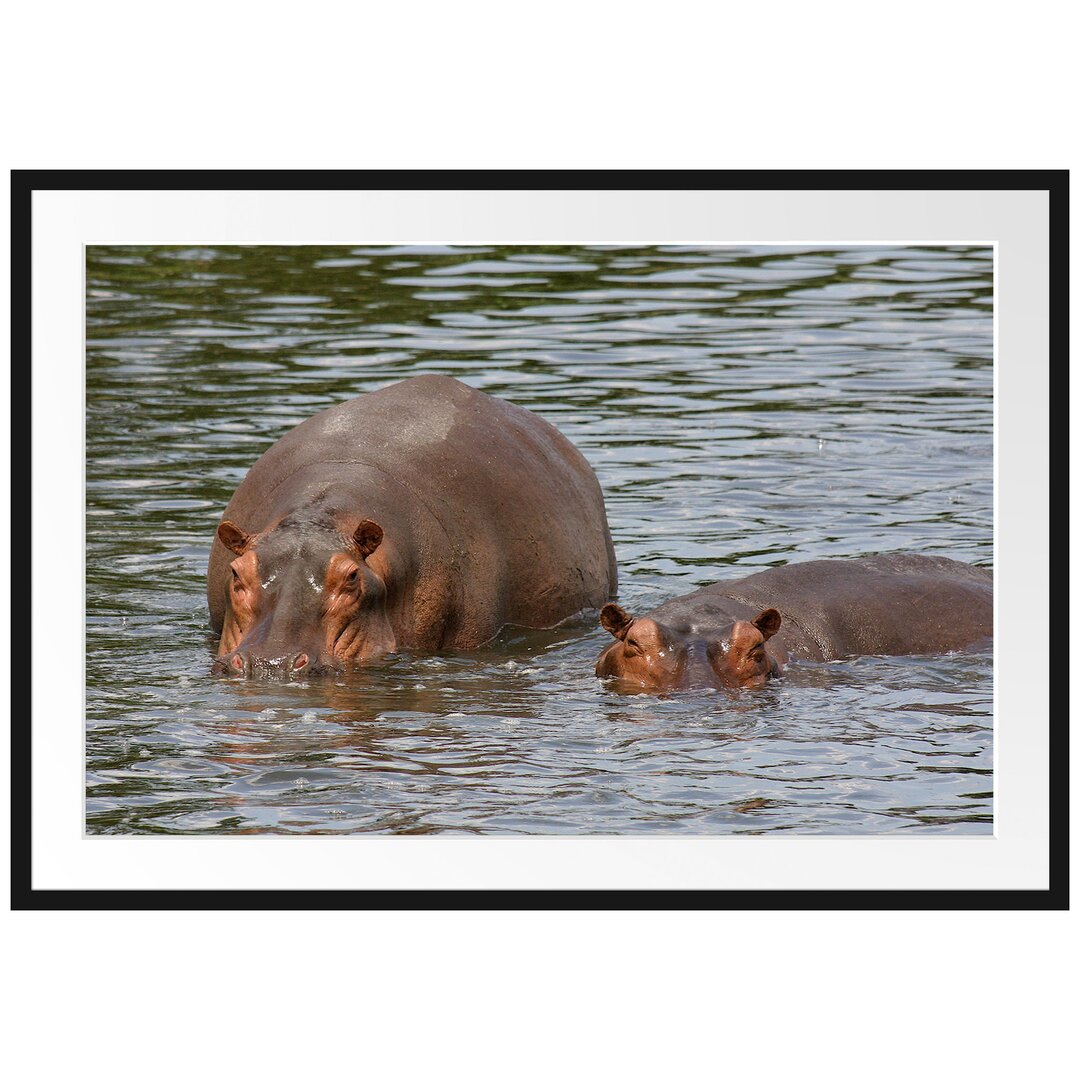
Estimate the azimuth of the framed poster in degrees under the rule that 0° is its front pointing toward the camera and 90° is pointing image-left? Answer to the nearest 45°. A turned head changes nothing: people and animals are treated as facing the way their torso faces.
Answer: approximately 0°
